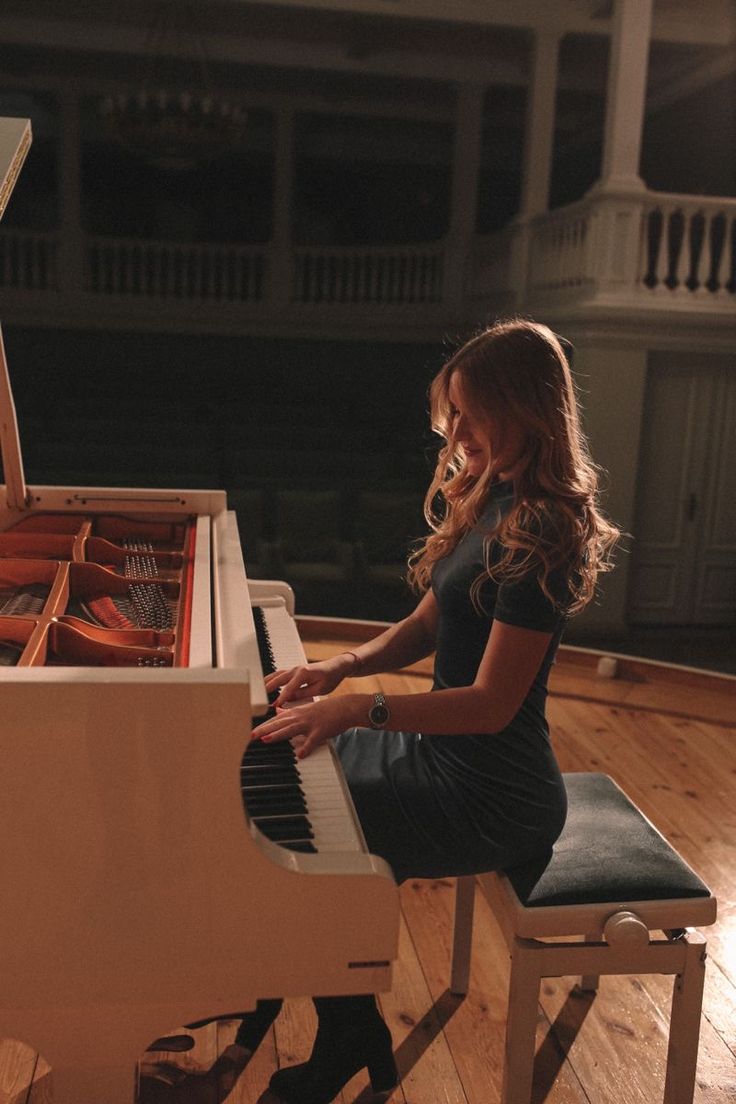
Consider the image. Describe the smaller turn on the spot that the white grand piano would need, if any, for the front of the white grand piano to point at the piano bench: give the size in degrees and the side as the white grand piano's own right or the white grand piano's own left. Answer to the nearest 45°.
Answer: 0° — it already faces it

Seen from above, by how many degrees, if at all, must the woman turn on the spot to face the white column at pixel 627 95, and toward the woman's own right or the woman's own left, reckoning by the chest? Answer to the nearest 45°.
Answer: approximately 90° to the woman's own right

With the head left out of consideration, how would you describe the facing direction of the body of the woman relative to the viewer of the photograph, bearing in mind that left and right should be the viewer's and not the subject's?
facing to the left of the viewer

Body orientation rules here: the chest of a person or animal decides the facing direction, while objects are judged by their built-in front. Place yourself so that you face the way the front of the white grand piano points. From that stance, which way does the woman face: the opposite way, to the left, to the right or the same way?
the opposite way

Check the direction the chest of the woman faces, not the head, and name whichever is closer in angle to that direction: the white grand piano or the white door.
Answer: the white grand piano

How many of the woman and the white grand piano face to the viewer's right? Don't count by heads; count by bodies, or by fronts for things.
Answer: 1

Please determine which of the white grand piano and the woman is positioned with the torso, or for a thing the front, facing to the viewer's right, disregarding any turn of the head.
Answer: the white grand piano

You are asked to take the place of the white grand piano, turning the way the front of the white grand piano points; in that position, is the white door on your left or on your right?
on your left

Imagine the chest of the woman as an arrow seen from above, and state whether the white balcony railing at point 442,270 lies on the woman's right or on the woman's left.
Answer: on the woman's right

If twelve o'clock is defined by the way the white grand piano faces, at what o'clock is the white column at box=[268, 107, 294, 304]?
The white column is roughly at 9 o'clock from the white grand piano.

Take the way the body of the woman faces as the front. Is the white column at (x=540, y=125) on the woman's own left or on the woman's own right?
on the woman's own right

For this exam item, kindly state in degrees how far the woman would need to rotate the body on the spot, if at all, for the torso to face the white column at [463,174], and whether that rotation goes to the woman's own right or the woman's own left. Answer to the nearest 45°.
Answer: approximately 90° to the woman's own right

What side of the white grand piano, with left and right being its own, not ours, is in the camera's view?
right
